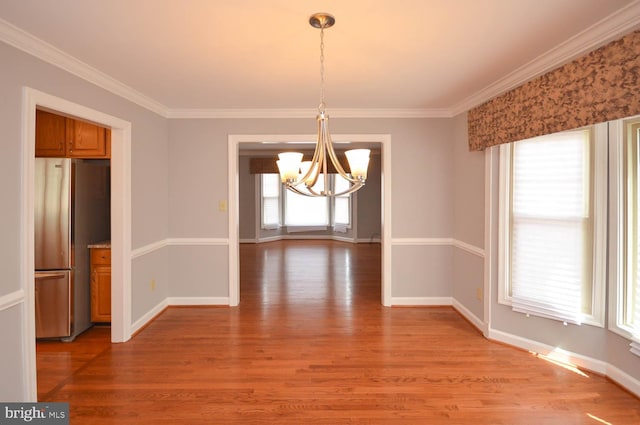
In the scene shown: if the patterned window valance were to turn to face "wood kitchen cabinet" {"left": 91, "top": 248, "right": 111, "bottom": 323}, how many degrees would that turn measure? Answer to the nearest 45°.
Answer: approximately 45° to its right

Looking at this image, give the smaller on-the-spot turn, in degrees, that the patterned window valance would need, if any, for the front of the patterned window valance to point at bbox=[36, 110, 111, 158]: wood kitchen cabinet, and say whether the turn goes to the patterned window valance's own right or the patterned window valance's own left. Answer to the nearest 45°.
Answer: approximately 45° to the patterned window valance's own right

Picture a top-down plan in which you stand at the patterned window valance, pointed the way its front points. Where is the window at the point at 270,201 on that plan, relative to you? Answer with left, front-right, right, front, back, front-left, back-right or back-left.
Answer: right

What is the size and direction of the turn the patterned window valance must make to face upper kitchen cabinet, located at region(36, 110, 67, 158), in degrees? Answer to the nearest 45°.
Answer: approximately 45° to its right

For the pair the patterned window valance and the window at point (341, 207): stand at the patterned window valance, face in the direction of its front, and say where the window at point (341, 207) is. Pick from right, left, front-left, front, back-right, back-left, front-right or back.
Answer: right

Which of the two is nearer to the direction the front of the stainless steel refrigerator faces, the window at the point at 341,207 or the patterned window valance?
the patterned window valance

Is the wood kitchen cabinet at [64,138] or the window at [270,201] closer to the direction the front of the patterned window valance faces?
the wood kitchen cabinet
